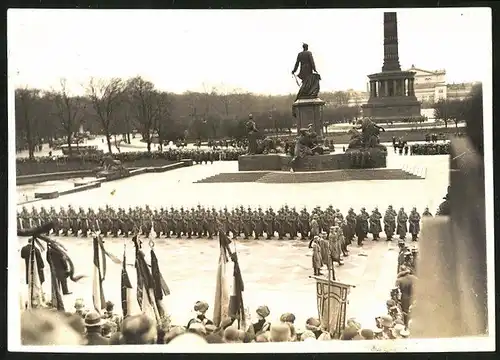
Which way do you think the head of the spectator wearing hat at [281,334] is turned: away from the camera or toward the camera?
away from the camera

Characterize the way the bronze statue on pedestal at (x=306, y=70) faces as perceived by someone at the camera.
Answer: facing away from the viewer

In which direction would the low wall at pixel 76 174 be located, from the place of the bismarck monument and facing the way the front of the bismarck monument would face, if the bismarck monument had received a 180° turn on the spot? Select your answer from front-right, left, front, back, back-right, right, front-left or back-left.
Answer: right

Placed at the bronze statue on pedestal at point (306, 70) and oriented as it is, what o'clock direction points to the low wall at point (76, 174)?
The low wall is roughly at 9 o'clock from the bronze statue on pedestal.

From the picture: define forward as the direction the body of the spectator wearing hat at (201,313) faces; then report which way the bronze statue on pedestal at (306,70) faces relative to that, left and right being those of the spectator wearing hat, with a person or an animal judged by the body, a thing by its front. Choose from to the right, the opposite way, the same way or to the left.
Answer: the same way

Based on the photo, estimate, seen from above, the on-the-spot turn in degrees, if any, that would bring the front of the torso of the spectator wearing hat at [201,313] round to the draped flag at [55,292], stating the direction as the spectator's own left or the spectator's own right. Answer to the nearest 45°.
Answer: approximately 90° to the spectator's own left

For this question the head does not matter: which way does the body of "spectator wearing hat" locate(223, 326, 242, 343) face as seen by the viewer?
away from the camera

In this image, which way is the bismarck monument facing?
away from the camera

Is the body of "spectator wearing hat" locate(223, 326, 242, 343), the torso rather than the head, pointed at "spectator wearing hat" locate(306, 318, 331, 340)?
no

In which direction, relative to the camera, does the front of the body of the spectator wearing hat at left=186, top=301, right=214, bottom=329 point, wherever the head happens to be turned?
away from the camera

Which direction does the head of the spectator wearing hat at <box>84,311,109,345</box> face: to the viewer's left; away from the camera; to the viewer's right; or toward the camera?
away from the camera

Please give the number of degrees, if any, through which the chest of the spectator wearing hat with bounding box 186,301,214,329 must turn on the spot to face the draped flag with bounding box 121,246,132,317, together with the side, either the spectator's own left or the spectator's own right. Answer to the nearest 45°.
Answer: approximately 90° to the spectator's own left
